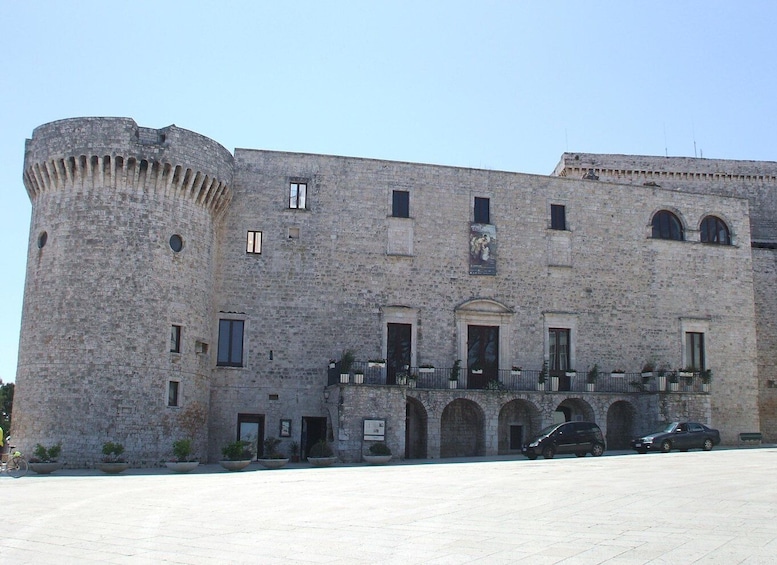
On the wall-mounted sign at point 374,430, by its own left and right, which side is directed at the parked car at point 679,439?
left

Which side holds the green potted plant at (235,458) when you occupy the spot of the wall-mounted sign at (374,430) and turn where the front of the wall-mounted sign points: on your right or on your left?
on your right

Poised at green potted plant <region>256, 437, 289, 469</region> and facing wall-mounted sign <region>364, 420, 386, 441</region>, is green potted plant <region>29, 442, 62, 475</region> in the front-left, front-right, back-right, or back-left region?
back-left

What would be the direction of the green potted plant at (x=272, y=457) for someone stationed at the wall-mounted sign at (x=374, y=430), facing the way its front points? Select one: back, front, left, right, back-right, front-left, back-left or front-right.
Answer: right

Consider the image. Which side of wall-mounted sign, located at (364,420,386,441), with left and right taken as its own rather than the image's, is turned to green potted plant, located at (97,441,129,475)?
right

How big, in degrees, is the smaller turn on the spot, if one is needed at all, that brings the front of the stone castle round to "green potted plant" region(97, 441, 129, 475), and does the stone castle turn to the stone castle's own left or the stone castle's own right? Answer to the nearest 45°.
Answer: approximately 45° to the stone castle's own right

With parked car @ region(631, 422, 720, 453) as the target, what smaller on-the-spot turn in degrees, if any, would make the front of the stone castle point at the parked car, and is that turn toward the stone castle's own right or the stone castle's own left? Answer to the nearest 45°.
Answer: approximately 90° to the stone castle's own left

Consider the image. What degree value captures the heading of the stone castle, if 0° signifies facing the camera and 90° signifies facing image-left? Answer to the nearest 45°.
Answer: approximately 0°

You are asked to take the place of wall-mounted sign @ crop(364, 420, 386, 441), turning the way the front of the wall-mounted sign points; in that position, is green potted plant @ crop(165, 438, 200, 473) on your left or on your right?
on your right

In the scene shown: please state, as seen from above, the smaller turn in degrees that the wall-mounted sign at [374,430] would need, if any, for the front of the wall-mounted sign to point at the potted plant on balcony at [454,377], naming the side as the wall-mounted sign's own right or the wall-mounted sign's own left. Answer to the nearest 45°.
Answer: approximately 135° to the wall-mounted sign's own left
